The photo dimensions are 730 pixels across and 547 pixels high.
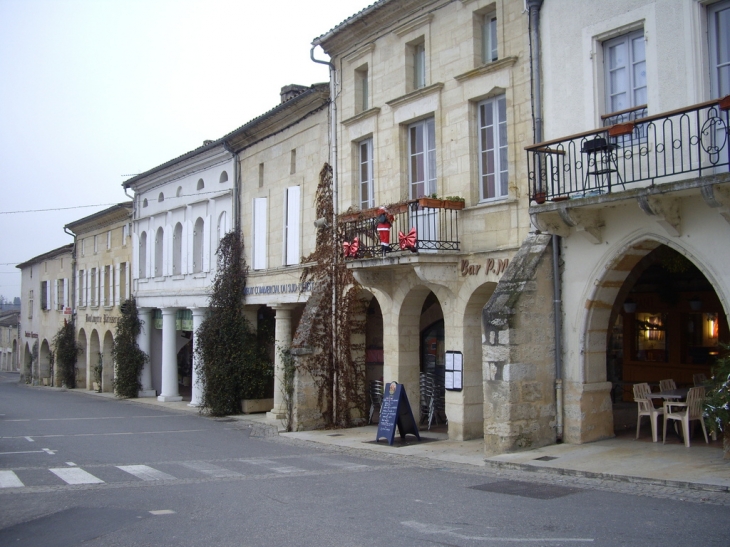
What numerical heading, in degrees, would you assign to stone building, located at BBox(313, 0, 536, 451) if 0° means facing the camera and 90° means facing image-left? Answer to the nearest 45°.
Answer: approximately 45°

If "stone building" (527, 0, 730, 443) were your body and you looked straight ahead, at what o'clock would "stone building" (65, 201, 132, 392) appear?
"stone building" (65, 201, 132, 392) is roughly at 3 o'clock from "stone building" (527, 0, 730, 443).

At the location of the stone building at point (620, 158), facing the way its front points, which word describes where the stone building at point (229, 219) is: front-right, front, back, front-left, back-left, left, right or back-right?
right

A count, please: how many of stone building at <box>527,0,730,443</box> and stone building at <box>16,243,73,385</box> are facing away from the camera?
0

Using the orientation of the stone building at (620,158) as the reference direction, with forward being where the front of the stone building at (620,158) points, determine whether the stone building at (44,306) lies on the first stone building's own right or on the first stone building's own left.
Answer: on the first stone building's own right

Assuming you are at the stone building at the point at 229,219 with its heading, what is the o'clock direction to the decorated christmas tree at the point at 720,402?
The decorated christmas tree is roughly at 10 o'clock from the stone building.
